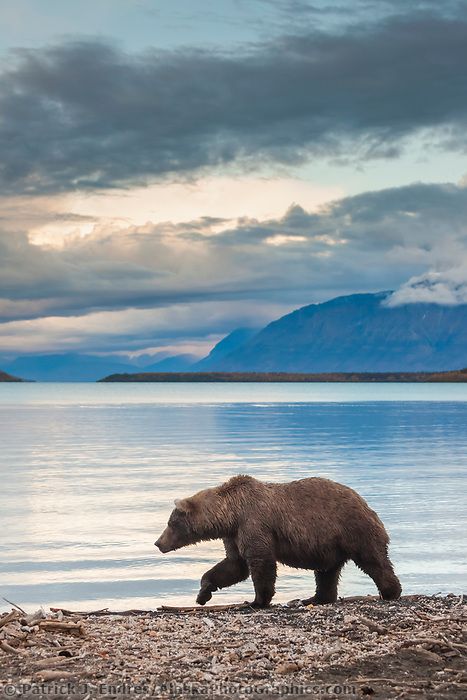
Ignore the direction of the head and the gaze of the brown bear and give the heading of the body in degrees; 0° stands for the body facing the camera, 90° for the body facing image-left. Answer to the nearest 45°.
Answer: approximately 90°

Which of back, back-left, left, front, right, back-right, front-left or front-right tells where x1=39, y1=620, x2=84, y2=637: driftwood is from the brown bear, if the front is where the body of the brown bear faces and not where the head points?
front-left

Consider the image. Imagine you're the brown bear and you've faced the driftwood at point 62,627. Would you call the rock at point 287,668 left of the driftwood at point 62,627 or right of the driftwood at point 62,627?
left

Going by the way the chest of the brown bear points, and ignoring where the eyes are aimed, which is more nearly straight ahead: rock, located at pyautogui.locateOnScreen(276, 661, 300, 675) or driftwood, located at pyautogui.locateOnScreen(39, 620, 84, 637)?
the driftwood

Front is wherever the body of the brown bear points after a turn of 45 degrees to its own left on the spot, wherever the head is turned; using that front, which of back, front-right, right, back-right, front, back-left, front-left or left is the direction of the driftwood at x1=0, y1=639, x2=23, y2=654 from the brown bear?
front

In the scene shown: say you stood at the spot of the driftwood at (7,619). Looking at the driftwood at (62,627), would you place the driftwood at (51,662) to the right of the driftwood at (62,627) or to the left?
right

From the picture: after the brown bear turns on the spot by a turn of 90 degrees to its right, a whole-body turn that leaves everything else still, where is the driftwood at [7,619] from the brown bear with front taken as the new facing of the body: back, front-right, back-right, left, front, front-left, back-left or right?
back-left

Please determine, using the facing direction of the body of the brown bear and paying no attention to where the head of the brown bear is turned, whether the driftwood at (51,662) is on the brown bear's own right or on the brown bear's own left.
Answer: on the brown bear's own left

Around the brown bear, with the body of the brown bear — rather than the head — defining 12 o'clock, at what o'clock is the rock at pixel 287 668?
The rock is roughly at 9 o'clock from the brown bear.
